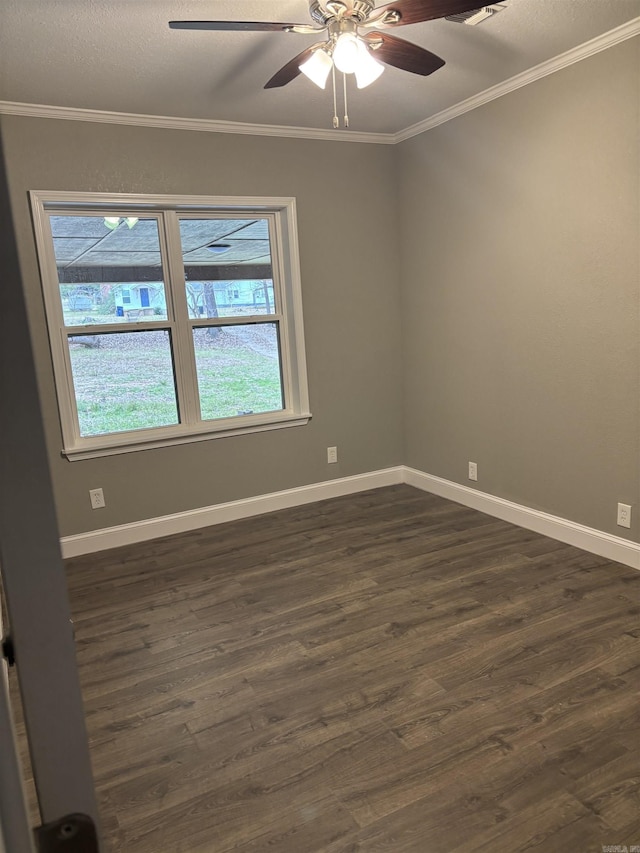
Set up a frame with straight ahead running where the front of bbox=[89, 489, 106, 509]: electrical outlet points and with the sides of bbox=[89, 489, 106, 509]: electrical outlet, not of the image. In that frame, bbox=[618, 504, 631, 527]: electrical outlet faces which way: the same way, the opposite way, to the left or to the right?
to the right

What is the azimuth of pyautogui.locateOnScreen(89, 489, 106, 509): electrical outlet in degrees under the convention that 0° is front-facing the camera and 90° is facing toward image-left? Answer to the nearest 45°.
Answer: approximately 0°

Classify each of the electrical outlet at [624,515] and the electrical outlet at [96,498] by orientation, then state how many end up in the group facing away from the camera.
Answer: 0

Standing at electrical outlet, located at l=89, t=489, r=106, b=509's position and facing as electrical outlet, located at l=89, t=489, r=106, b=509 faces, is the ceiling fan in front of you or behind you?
in front

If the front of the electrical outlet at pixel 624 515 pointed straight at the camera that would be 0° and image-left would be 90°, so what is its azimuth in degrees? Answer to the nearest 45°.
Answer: approximately 45°

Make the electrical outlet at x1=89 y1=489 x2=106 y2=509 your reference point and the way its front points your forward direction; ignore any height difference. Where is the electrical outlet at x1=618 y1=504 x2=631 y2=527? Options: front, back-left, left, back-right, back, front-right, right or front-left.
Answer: front-left

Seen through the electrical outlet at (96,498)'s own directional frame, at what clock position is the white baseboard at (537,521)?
The white baseboard is roughly at 10 o'clock from the electrical outlet.

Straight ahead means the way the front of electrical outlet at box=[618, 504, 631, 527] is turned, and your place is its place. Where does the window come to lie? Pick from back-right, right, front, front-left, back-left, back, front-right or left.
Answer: front-right
